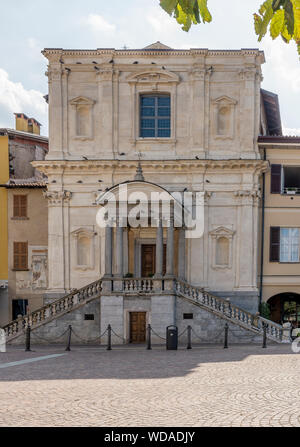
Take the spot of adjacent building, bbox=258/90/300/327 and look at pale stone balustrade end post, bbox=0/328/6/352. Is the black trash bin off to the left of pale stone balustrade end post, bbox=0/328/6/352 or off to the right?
left

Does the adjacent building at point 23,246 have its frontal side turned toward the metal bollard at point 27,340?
yes

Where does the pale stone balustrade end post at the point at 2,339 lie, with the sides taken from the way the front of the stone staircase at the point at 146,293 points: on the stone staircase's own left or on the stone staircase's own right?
on the stone staircase's own right

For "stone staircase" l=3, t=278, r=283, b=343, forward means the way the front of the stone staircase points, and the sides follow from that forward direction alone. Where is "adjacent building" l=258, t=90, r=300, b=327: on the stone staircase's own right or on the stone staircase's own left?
on the stone staircase's own left

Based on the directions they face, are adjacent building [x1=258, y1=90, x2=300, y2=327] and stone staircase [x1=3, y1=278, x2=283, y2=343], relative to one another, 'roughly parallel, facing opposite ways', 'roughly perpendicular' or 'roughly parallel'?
roughly parallel

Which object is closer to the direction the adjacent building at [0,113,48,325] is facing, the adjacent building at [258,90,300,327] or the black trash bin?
the black trash bin

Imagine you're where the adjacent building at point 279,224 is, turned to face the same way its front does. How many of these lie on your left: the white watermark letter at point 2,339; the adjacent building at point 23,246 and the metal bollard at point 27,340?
0

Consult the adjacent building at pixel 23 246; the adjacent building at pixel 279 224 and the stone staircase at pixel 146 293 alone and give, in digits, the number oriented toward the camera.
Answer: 3

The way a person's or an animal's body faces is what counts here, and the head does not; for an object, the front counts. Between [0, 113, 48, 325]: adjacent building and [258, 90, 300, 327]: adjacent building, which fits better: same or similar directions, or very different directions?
same or similar directions

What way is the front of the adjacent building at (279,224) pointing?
toward the camera

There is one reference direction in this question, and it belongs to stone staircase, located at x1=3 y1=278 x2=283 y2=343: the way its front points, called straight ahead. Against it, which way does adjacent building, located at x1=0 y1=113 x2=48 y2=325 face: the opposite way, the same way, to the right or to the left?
the same way

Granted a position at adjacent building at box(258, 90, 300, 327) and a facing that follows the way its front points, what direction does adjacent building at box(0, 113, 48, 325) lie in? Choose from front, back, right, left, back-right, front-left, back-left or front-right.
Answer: right

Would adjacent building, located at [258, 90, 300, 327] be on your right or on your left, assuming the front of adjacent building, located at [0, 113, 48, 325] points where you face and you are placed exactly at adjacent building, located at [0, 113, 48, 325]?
on your left

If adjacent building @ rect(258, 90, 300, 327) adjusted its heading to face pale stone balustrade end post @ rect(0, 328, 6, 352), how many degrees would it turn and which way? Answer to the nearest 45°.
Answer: approximately 45° to its right

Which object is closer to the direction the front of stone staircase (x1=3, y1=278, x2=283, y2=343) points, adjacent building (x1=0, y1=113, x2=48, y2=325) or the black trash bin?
the black trash bin

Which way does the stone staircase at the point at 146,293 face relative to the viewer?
toward the camera
